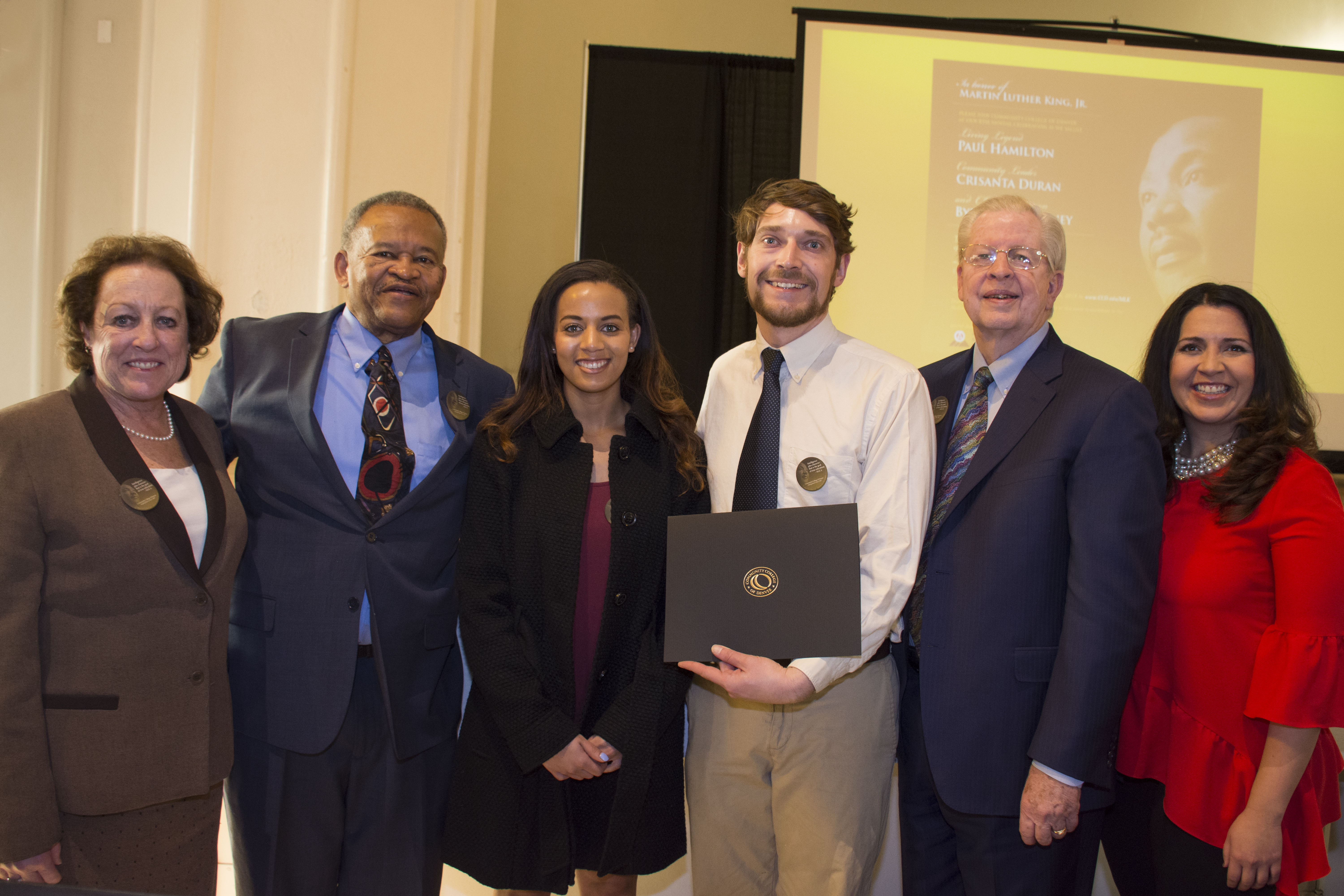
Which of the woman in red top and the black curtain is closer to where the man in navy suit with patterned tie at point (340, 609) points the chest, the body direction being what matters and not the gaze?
the woman in red top

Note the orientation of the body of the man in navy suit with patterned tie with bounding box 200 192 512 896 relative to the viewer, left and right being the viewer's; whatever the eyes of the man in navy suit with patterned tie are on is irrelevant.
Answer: facing the viewer

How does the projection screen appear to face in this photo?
toward the camera

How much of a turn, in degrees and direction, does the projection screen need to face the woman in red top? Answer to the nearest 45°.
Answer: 0° — it already faces them

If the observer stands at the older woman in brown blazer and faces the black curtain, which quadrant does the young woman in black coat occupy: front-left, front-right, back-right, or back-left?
front-right

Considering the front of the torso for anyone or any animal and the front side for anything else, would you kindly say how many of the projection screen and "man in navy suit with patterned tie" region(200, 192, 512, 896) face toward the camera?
2

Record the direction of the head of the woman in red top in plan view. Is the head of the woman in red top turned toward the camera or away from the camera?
toward the camera

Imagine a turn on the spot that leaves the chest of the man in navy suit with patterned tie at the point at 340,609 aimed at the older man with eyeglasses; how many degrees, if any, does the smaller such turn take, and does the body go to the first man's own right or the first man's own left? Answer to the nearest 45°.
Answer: approximately 45° to the first man's own left

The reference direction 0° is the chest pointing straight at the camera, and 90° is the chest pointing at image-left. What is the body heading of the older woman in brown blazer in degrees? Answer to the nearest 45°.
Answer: approximately 315°

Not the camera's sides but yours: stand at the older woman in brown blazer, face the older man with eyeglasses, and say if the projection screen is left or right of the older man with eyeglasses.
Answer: left

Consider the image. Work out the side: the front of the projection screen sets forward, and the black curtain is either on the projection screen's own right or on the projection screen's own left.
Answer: on the projection screen's own right

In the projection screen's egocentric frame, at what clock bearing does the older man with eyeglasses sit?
The older man with eyeglasses is roughly at 12 o'clock from the projection screen.
